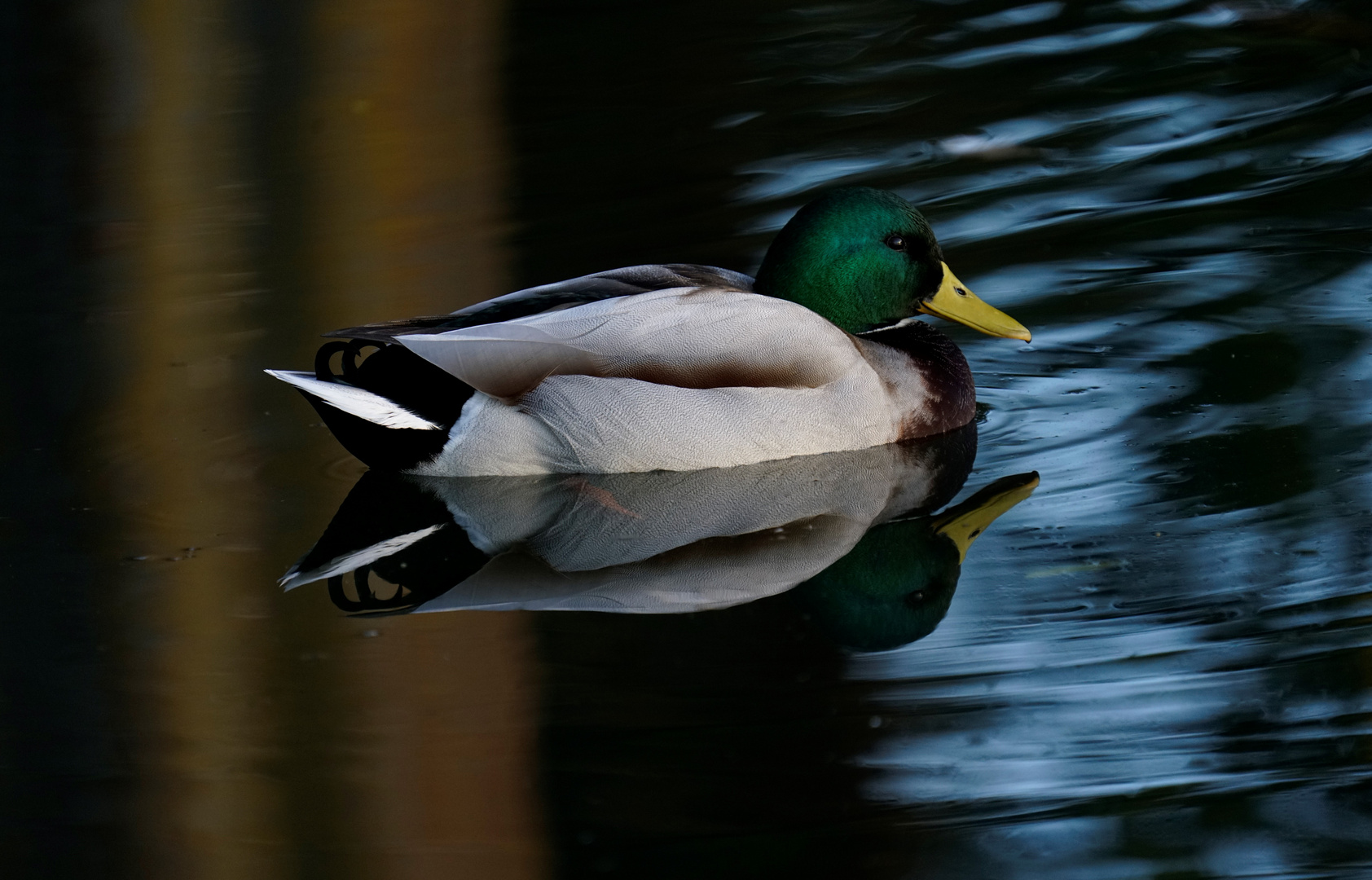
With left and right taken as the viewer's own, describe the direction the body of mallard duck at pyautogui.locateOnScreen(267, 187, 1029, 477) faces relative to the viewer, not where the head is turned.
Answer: facing to the right of the viewer
